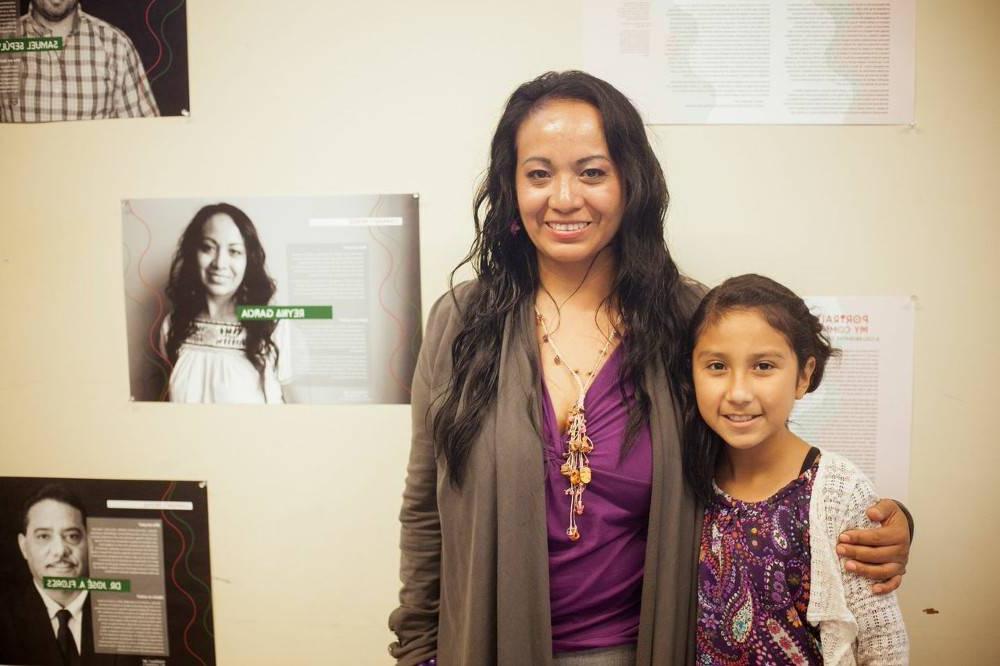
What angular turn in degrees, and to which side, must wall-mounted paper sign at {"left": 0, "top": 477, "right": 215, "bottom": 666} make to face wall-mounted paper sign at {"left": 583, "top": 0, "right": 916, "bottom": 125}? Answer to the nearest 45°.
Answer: approximately 45° to its left

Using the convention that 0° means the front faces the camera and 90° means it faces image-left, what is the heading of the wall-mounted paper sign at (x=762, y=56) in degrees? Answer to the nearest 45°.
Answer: approximately 0°

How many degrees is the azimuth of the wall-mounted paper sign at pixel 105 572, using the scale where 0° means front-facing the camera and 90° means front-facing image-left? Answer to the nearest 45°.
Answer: approximately 0°

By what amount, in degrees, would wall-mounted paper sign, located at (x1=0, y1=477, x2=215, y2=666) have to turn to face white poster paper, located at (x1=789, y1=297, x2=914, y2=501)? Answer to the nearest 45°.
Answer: approximately 45° to its left
